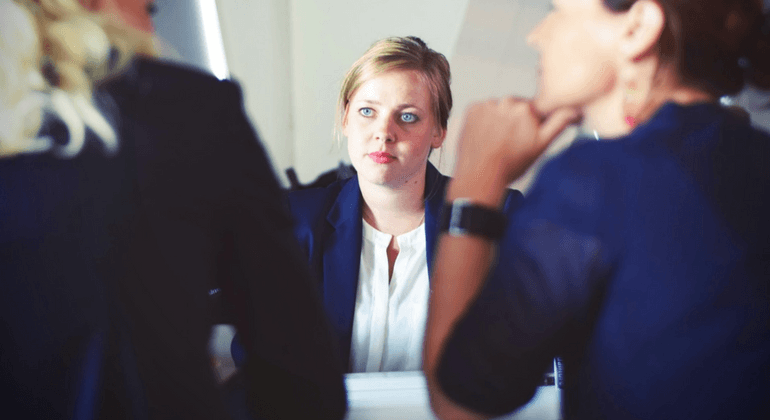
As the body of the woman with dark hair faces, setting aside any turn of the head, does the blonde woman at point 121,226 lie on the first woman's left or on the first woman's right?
on the first woman's left

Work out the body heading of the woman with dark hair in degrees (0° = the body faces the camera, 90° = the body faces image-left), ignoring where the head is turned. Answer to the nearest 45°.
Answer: approximately 135°

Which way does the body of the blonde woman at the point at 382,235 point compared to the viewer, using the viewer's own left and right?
facing the viewer

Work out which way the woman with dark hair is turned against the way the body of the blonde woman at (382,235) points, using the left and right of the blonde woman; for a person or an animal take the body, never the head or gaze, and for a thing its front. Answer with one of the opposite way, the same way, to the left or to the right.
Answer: the opposite way

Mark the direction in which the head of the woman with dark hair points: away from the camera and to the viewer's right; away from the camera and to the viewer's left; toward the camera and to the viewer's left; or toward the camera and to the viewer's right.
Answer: away from the camera and to the viewer's left

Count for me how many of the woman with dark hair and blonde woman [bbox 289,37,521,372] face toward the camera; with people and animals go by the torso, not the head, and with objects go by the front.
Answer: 1
